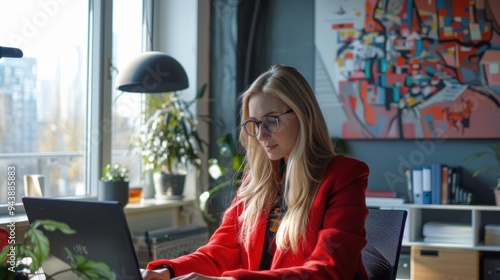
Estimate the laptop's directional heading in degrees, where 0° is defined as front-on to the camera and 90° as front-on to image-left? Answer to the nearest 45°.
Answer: approximately 225°

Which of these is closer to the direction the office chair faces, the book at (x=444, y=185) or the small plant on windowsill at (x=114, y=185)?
the small plant on windowsill

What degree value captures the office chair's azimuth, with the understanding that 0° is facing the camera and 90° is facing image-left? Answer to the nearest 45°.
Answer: approximately 45°

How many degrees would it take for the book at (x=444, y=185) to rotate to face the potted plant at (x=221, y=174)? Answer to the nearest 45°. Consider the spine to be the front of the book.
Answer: approximately 90° to its right
